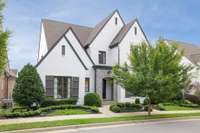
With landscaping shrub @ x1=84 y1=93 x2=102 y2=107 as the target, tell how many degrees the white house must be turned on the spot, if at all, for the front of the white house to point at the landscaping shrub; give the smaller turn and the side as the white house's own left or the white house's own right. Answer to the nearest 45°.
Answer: approximately 45° to the white house's own right

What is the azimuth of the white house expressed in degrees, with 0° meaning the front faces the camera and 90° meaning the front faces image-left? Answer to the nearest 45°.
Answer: approximately 315°

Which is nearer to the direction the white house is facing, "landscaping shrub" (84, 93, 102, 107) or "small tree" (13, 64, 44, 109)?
the landscaping shrub

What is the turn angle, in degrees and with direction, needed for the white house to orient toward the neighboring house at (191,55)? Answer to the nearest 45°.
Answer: approximately 90° to its left
